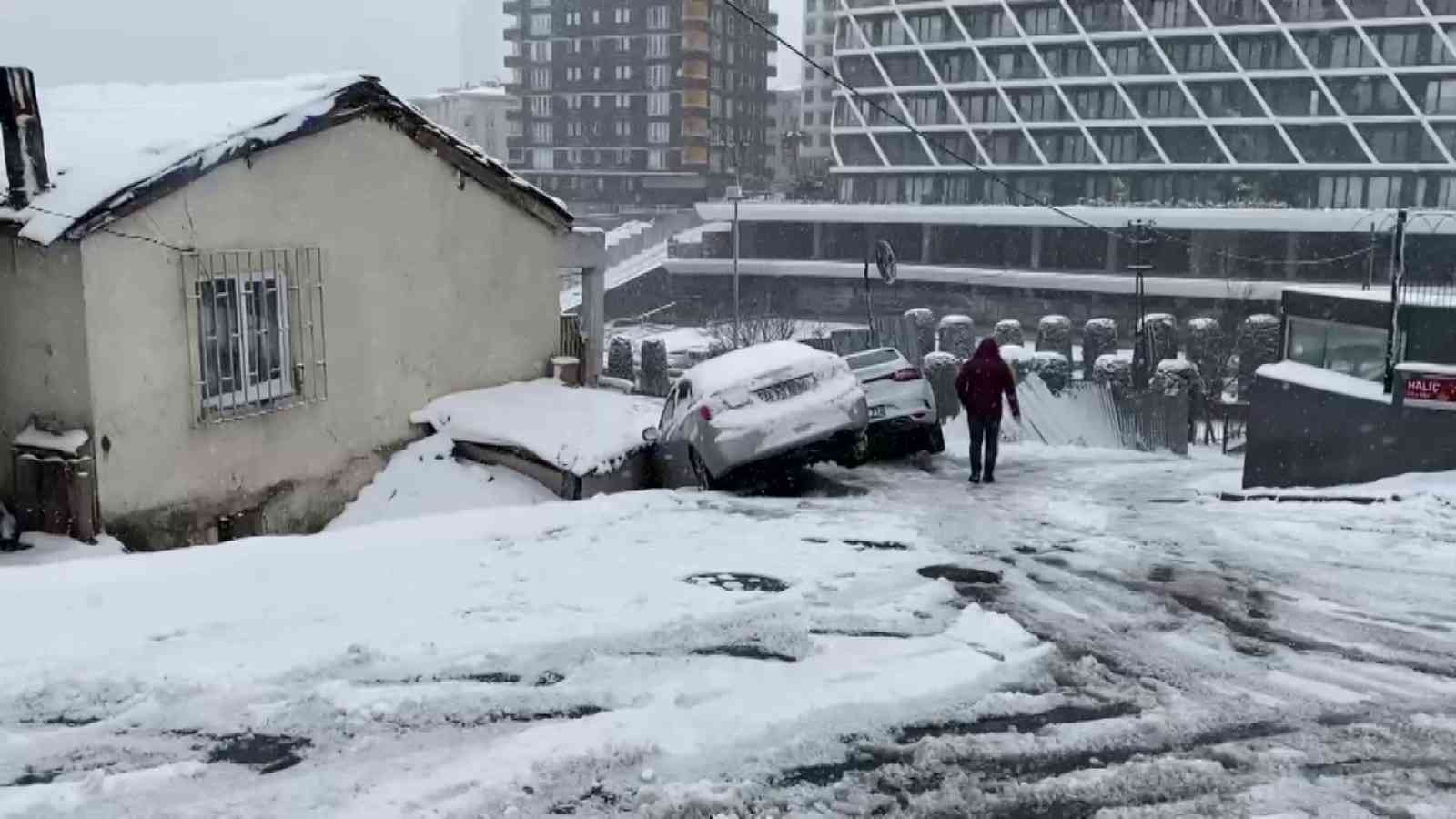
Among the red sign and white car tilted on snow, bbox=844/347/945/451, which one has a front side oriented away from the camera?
the white car tilted on snow

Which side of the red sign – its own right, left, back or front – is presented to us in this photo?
front

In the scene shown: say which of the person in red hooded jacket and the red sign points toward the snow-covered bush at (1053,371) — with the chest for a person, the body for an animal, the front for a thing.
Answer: the person in red hooded jacket

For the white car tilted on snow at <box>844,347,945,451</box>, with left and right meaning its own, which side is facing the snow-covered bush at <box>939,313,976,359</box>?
front

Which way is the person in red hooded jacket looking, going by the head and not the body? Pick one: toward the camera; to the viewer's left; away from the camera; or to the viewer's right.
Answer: away from the camera

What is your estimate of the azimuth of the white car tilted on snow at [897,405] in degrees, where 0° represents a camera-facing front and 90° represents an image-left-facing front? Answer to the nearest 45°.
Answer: approximately 180°

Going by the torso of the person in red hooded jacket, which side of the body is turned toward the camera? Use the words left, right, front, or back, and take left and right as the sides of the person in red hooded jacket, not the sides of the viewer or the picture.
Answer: back

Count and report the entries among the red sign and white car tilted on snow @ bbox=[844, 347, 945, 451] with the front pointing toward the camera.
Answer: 1

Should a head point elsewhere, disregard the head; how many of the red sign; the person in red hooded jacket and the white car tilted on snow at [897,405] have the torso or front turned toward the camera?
1

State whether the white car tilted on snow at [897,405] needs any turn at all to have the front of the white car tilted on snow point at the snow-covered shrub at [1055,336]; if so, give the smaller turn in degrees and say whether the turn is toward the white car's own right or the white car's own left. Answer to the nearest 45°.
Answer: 0° — it already faces it

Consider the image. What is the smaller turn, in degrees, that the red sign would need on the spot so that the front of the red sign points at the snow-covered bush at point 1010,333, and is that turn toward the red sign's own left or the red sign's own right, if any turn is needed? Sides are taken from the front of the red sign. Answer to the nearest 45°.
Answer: approximately 135° to the red sign's own right

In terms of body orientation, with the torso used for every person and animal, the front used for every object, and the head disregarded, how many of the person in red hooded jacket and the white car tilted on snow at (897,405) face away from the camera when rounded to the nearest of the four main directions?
2

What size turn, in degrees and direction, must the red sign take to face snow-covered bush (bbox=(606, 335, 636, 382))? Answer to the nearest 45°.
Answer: approximately 135° to its right

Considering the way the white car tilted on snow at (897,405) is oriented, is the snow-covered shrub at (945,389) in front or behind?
in front
